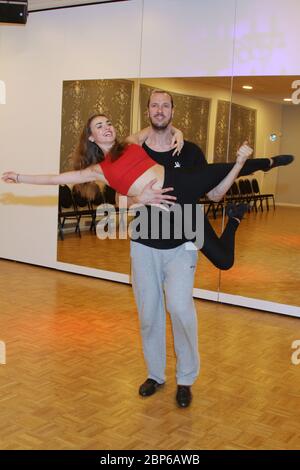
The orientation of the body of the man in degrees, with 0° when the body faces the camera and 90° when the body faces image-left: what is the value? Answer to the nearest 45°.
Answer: approximately 0°

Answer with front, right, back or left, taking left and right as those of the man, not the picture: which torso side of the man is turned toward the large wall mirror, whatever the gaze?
back
